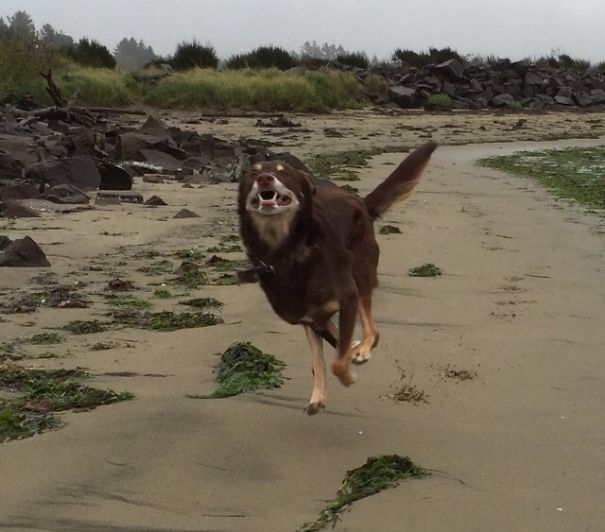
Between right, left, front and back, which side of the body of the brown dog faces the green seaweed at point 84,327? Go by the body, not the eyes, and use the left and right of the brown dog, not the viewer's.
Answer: right

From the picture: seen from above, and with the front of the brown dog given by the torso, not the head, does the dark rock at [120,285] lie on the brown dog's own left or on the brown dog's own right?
on the brown dog's own right

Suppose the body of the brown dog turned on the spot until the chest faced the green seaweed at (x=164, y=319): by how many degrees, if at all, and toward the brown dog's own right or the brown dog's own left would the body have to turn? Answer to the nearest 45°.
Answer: approximately 90° to the brown dog's own right

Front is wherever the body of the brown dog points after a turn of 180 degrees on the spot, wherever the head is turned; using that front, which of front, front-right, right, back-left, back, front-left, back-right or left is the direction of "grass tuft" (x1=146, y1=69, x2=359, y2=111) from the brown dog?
front-left

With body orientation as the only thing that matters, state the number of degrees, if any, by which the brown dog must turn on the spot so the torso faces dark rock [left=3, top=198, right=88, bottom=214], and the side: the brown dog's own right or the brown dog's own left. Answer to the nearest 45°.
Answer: approximately 90° to the brown dog's own right

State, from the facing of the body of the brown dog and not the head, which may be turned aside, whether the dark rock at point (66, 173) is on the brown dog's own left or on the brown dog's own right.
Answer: on the brown dog's own right

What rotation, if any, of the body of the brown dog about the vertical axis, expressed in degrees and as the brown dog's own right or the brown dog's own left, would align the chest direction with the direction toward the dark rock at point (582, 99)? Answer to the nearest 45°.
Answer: approximately 135° to the brown dog's own right

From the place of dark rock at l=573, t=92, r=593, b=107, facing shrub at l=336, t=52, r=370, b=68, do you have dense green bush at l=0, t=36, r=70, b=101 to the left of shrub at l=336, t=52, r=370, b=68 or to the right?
left

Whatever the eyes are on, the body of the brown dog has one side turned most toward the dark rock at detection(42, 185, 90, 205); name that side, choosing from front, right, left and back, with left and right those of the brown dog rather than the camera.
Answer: right

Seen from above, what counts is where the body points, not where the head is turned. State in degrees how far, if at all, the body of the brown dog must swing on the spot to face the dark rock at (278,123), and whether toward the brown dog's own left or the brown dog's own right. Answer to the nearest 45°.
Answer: approximately 135° to the brown dog's own right

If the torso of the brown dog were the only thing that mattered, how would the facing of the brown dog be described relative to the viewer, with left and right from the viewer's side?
facing the viewer and to the left of the viewer
